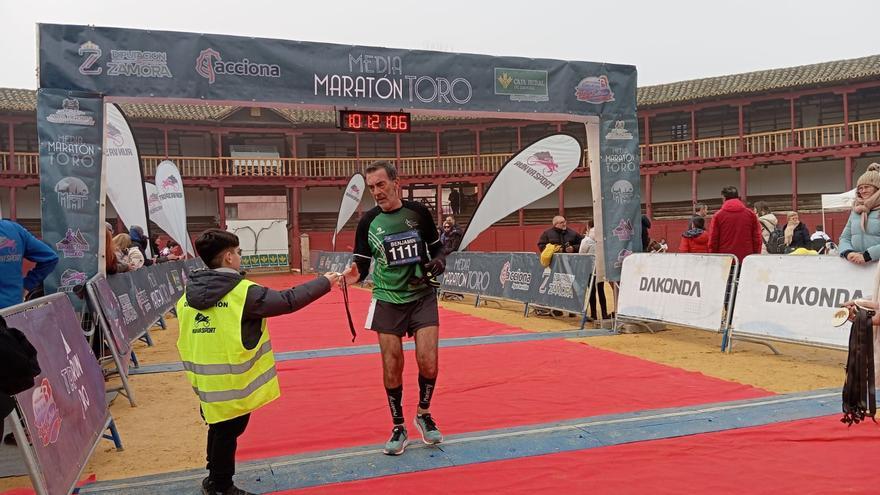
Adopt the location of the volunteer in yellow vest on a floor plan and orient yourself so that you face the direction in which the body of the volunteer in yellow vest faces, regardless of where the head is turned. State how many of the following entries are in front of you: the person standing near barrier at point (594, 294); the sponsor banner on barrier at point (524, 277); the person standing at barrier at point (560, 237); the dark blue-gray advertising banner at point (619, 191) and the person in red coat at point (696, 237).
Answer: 5

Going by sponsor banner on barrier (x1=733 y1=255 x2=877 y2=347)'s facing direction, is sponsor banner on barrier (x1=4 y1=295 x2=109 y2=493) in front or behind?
in front

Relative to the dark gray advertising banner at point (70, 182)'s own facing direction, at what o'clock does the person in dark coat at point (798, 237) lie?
The person in dark coat is roughly at 9 o'clock from the dark gray advertising banner.

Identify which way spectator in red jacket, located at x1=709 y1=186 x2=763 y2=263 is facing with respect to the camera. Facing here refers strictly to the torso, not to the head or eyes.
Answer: away from the camera

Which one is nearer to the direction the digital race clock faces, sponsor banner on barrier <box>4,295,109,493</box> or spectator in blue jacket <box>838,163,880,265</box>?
the sponsor banner on barrier

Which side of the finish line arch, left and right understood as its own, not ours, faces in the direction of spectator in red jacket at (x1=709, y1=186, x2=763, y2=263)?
left

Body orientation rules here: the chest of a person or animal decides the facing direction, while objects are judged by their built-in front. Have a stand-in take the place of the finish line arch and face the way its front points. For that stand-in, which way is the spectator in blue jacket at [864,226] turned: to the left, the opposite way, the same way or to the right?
to the right

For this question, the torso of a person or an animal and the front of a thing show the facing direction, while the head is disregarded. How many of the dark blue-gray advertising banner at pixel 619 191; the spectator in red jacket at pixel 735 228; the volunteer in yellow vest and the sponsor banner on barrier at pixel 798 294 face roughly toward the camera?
2

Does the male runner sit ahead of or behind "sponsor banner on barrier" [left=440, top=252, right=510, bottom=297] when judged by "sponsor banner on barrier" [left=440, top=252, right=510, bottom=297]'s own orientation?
ahead
